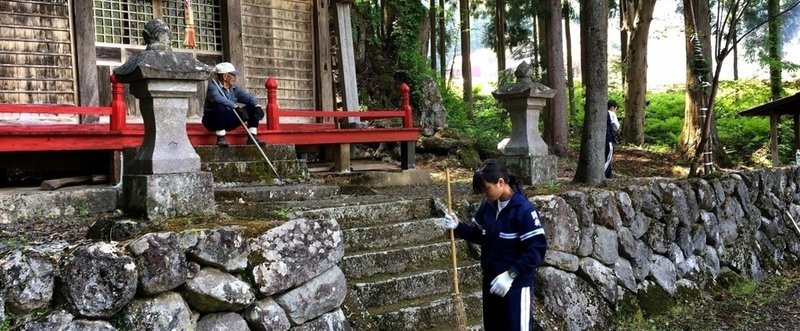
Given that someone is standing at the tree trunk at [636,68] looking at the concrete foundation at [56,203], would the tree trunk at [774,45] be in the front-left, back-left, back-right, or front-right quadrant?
back-left

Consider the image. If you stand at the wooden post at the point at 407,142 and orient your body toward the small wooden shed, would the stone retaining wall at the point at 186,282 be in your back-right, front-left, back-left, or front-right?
back-right

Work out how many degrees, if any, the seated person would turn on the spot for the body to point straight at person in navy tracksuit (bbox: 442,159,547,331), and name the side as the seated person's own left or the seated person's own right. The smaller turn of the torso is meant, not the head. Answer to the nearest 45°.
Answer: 0° — they already face them

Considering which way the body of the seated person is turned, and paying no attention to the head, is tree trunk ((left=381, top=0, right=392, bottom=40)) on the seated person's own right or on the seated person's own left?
on the seated person's own left

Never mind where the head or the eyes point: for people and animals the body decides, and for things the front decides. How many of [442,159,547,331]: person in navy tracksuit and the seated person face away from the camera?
0

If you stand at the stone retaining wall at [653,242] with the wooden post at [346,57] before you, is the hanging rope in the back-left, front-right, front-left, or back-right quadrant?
front-left

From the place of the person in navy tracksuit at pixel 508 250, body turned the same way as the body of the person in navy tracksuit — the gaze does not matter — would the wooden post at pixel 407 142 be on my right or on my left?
on my right

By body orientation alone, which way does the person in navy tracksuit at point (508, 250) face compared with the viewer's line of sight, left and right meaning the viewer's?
facing the viewer and to the left of the viewer

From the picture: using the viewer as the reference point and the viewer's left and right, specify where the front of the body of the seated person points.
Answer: facing the viewer and to the right of the viewer

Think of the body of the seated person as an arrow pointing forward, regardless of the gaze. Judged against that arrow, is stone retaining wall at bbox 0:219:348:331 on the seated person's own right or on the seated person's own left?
on the seated person's own right

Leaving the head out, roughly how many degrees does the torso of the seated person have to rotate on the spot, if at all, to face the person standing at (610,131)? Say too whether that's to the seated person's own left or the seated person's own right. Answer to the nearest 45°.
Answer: approximately 45° to the seated person's own left
